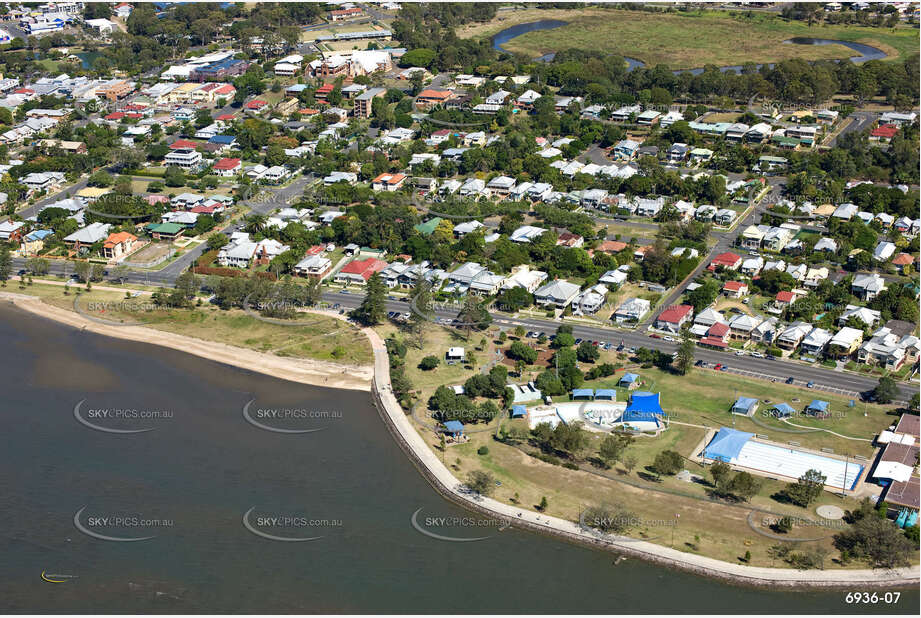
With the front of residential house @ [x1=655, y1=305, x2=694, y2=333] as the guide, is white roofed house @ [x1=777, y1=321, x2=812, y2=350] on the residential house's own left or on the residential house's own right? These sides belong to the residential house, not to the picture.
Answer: on the residential house's own left

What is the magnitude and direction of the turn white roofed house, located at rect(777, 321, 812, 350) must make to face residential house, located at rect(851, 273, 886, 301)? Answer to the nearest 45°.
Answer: approximately 180°

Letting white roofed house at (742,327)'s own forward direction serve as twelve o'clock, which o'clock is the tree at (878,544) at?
The tree is roughly at 10 o'clock from the white roofed house.

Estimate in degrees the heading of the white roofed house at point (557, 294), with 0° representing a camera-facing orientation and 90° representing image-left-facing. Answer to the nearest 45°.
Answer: approximately 45°

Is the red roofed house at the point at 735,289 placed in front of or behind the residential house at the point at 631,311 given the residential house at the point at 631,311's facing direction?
behind

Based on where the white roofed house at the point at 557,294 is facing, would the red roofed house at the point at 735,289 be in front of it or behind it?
behind

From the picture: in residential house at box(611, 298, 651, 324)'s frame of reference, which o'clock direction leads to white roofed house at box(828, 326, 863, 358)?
The white roofed house is roughly at 8 o'clock from the residential house.

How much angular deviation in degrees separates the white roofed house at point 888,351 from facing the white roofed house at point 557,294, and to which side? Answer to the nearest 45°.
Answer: approximately 45° to its right
